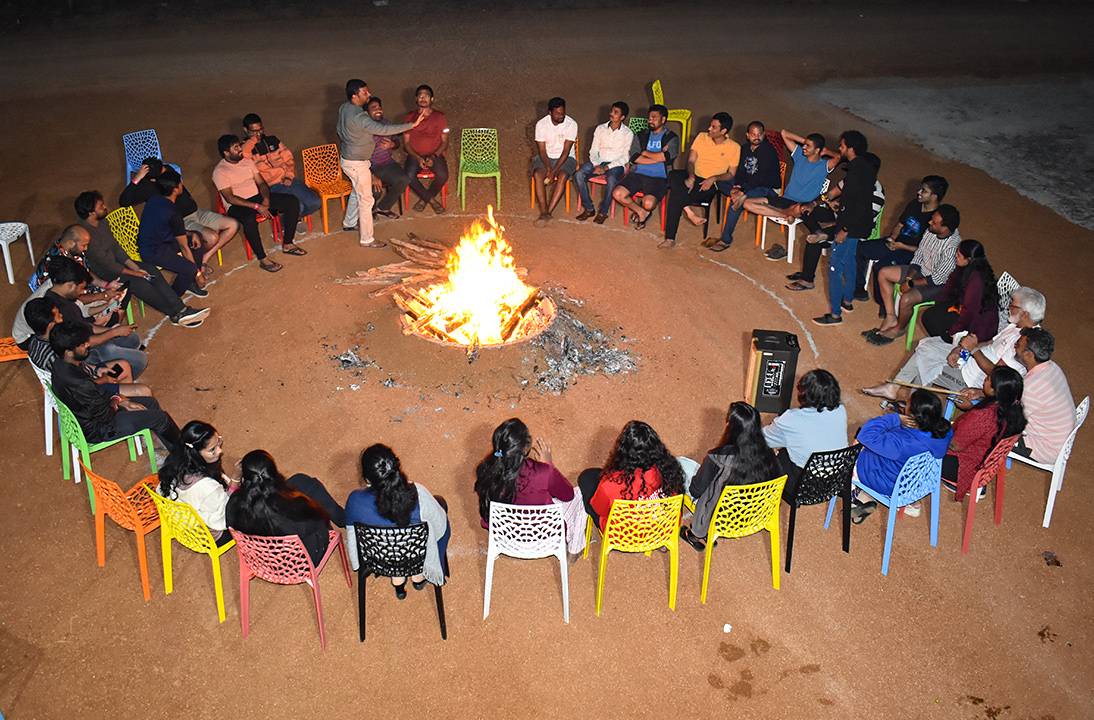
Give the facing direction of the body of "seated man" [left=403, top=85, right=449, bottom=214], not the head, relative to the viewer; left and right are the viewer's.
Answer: facing the viewer

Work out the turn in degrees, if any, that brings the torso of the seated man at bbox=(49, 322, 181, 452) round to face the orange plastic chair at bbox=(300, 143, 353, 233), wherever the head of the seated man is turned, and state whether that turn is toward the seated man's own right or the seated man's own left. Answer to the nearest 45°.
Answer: approximately 45° to the seated man's own left

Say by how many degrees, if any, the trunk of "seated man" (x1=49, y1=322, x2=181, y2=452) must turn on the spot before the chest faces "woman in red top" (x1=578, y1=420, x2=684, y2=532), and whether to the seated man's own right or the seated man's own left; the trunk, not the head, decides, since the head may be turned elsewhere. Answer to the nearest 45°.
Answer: approximately 45° to the seated man's own right

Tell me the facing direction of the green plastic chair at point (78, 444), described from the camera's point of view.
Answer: facing away from the viewer and to the right of the viewer

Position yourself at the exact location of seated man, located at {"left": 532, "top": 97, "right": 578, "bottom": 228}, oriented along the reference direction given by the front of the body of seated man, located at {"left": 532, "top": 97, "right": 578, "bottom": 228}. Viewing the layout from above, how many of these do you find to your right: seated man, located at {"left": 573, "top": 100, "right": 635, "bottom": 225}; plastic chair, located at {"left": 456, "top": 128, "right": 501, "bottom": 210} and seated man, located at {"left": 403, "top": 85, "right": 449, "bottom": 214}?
2

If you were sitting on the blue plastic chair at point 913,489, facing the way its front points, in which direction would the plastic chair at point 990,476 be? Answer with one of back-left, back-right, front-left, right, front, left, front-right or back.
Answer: right

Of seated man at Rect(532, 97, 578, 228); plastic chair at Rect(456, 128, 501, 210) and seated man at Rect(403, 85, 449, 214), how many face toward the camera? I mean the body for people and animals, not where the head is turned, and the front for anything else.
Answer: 3

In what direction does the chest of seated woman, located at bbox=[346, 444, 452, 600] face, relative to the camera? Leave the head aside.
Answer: away from the camera

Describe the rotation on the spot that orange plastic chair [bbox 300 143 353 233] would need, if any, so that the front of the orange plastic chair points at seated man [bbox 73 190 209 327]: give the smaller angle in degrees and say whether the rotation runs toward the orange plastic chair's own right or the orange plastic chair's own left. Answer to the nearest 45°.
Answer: approximately 90° to the orange plastic chair's own right

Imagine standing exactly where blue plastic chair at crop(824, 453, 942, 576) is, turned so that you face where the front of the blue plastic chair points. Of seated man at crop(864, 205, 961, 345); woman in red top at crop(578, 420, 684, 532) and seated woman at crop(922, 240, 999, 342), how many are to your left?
1

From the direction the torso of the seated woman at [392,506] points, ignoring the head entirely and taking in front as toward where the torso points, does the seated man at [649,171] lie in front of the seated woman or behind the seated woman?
in front

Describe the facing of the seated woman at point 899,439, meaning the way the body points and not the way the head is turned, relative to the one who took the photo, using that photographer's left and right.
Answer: facing away from the viewer and to the left of the viewer

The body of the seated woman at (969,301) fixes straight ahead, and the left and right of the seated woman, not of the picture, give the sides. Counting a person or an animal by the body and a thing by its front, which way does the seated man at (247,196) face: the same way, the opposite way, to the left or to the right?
the opposite way

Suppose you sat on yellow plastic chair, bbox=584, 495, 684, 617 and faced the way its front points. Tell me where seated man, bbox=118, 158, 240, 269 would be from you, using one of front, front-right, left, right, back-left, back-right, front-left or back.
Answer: front-left

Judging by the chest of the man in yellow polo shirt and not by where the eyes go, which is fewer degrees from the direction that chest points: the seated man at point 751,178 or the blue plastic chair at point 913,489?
the blue plastic chair

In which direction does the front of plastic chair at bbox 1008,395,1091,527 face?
to the viewer's left

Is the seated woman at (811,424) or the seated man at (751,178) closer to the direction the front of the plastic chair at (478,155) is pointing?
the seated woman

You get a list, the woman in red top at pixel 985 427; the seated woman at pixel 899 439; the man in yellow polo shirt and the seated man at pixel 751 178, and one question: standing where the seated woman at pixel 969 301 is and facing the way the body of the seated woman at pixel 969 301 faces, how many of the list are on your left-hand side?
2

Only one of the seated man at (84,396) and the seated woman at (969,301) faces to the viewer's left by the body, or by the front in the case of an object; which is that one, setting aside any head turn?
the seated woman

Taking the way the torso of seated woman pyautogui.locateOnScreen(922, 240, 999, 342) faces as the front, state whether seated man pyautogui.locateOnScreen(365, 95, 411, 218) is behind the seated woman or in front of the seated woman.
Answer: in front

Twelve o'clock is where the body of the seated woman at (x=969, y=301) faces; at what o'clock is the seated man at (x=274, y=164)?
The seated man is roughly at 12 o'clock from the seated woman.
